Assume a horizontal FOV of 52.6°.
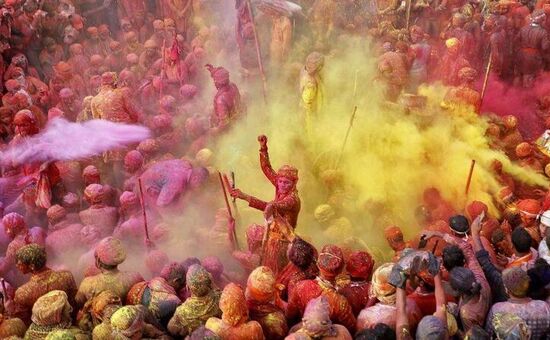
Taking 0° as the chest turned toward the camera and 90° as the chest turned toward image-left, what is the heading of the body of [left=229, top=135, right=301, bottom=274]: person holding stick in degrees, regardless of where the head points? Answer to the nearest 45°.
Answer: approximately 45°
